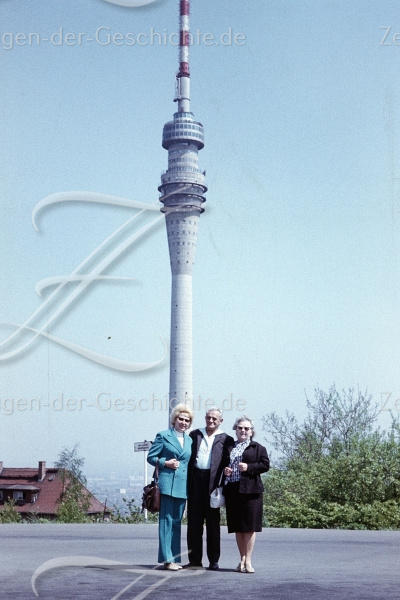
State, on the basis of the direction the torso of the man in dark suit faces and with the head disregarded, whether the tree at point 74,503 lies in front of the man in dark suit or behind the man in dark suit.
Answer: behind

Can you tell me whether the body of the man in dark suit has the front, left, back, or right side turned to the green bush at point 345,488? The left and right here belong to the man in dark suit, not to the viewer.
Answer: back

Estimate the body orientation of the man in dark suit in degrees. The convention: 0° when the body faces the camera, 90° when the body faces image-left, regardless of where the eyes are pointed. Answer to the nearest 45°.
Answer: approximately 0°
